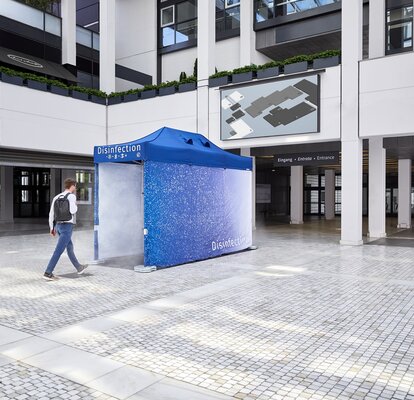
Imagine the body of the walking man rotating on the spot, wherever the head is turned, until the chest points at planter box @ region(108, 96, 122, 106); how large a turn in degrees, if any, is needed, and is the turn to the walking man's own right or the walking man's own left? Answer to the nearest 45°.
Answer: approximately 45° to the walking man's own left

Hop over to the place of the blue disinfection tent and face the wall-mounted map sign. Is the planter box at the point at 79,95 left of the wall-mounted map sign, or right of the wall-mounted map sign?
left

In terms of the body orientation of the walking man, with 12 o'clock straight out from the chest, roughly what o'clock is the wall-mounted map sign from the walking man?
The wall-mounted map sign is roughly at 12 o'clock from the walking man.

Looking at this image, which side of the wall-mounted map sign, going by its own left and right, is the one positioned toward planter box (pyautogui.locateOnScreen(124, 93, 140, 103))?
right

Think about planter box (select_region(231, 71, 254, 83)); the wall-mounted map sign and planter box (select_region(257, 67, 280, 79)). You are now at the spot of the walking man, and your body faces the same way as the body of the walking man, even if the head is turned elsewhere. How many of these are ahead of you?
3

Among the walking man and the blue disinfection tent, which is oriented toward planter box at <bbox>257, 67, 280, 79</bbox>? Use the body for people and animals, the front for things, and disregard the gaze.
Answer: the walking man

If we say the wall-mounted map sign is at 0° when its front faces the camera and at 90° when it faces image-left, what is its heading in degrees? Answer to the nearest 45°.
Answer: approximately 45°

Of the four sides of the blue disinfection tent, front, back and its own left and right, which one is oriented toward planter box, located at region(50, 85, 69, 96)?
right

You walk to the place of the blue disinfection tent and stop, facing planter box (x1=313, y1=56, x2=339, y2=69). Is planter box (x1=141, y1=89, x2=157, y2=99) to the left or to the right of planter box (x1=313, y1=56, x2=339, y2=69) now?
left

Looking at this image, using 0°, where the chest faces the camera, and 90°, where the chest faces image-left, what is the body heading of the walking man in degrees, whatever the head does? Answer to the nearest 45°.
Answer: approximately 225°

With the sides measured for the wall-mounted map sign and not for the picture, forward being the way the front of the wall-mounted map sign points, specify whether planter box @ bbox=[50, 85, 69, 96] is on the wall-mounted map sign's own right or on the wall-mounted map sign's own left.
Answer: on the wall-mounted map sign's own right

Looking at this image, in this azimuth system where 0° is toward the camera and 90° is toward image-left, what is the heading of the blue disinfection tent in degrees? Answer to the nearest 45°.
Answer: approximately 45°
